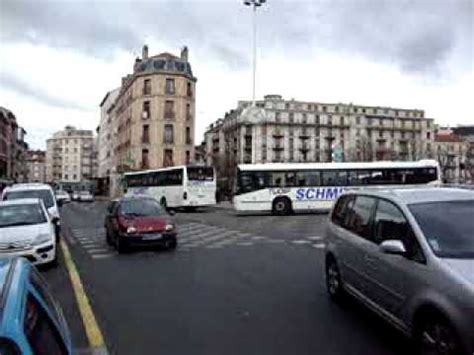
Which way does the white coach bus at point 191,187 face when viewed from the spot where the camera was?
facing away from the viewer and to the left of the viewer

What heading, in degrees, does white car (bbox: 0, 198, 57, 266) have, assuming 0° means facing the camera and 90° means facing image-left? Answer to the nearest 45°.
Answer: approximately 0°

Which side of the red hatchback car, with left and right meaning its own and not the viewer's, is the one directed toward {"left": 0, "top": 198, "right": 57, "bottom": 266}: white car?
right

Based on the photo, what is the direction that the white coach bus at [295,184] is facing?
to the viewer's left

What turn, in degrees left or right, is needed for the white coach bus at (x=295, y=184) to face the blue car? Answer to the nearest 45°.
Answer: approximately 90° to its left

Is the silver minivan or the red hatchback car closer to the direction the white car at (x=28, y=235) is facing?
the silver minivan

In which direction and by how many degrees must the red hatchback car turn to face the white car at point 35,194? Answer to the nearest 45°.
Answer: approximately 180°

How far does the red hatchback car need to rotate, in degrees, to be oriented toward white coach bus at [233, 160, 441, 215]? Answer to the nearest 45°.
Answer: approximately 90° to its left

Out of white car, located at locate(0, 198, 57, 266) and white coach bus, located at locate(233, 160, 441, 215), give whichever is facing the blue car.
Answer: the white car
